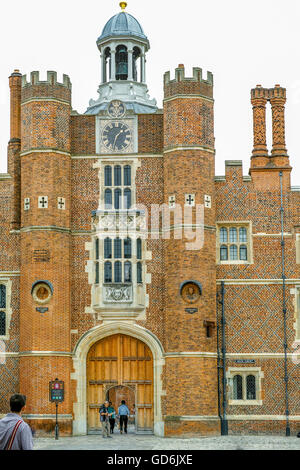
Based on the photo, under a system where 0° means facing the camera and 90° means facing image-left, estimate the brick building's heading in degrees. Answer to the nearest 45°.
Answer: approximately 0°
